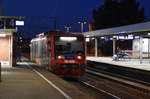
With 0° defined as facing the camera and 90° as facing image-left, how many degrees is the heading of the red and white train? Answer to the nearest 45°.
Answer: approximately 315°

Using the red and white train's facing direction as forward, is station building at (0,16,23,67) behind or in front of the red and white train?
behind
